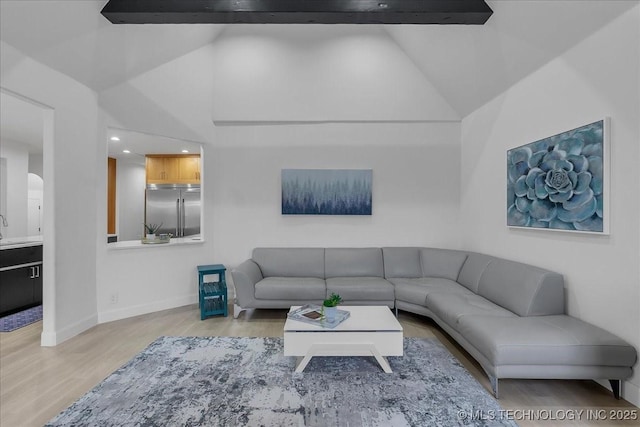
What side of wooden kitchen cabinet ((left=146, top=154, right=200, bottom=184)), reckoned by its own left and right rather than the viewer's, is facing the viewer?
front

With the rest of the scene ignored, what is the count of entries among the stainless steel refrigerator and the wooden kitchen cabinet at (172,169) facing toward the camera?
2

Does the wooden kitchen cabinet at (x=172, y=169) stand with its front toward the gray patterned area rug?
yes

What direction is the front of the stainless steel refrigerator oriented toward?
toward the camera

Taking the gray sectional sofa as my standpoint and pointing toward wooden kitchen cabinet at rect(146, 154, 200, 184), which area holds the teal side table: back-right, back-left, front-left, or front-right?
front-left

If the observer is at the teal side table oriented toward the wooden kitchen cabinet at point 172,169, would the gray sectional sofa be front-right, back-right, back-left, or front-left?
back-right

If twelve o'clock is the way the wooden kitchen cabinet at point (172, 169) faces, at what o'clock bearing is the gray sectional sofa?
The gray sectional sofa is roughly at 11 o'clock from the wooden kitchen cabinet.

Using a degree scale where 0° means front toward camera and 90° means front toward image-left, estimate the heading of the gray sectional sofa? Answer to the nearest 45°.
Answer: approximately 45°
